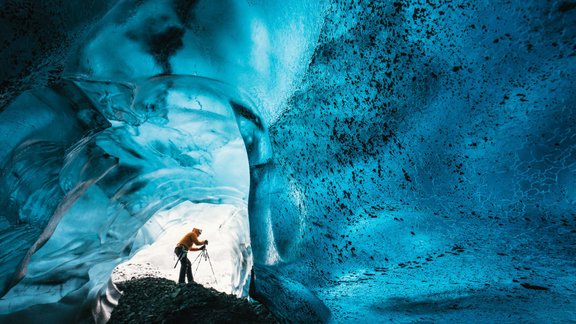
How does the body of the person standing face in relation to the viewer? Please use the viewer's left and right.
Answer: facing to the right of the viewer
